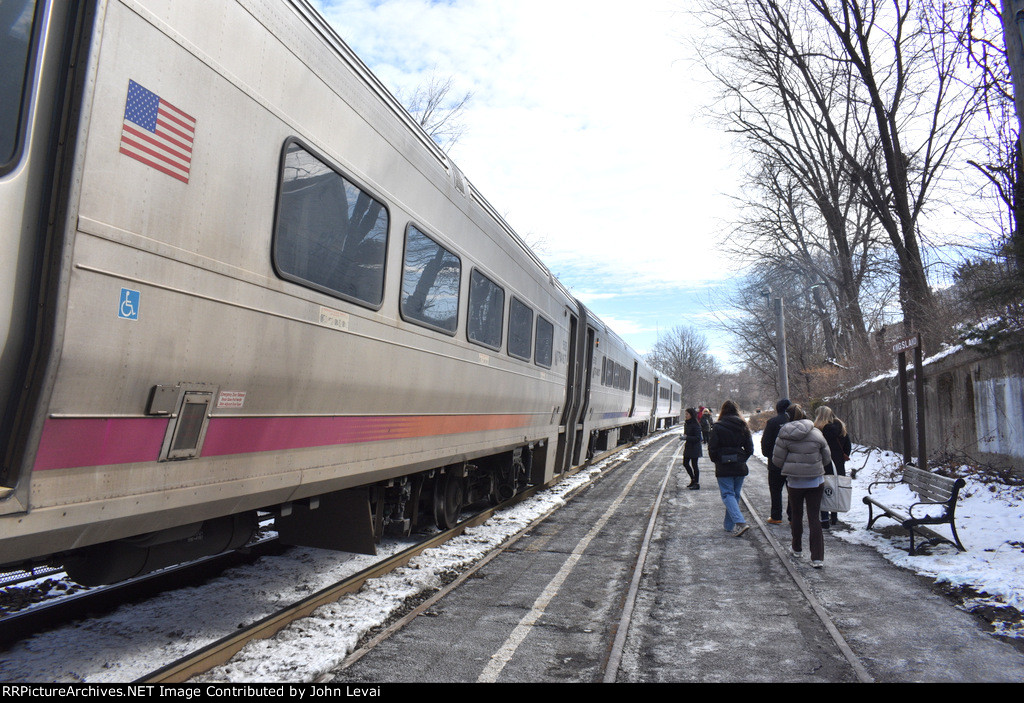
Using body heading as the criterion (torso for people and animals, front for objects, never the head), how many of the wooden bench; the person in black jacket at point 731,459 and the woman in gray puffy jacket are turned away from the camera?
2

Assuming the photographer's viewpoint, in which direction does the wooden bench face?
facing the viewer and to the left of the viewer

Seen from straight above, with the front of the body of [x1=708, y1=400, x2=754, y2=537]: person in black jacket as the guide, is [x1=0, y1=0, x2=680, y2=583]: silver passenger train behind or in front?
behind

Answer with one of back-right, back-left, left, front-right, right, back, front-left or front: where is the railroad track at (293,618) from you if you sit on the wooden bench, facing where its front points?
front

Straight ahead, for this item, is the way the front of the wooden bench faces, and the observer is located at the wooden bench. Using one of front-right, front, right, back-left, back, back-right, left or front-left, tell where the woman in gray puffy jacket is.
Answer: front

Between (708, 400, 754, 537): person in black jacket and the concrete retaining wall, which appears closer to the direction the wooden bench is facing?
the person in black jacket

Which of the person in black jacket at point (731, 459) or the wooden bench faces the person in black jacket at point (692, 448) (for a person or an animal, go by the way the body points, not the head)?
the person in black jacket at point (731, 459)

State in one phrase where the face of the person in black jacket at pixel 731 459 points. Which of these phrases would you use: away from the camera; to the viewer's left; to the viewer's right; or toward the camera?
away from the camera

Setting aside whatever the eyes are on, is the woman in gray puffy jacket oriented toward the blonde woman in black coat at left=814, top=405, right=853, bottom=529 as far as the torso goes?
yes

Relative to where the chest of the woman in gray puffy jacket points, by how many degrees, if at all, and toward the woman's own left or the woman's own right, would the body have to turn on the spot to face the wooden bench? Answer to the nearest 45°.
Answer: approximately 45° to the woman's own right

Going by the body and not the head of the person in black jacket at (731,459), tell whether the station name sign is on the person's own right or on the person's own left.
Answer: on the person's own right

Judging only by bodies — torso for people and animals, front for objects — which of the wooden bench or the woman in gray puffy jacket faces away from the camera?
the woman in gray puffy jacket

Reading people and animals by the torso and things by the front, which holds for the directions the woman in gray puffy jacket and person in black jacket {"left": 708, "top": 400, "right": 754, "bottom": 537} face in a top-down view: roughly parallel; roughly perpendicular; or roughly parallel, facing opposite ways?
roughly parallel

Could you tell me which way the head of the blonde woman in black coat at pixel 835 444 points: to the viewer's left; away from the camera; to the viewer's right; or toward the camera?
away from the camera

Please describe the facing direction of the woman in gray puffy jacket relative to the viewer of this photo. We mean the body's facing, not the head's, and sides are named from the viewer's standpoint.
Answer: facing away from the viewer

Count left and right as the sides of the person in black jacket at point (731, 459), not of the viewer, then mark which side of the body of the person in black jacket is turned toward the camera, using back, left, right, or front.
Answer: back

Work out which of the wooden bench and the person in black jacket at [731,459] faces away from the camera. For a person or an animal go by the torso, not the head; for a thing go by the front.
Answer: the person in black jacket
